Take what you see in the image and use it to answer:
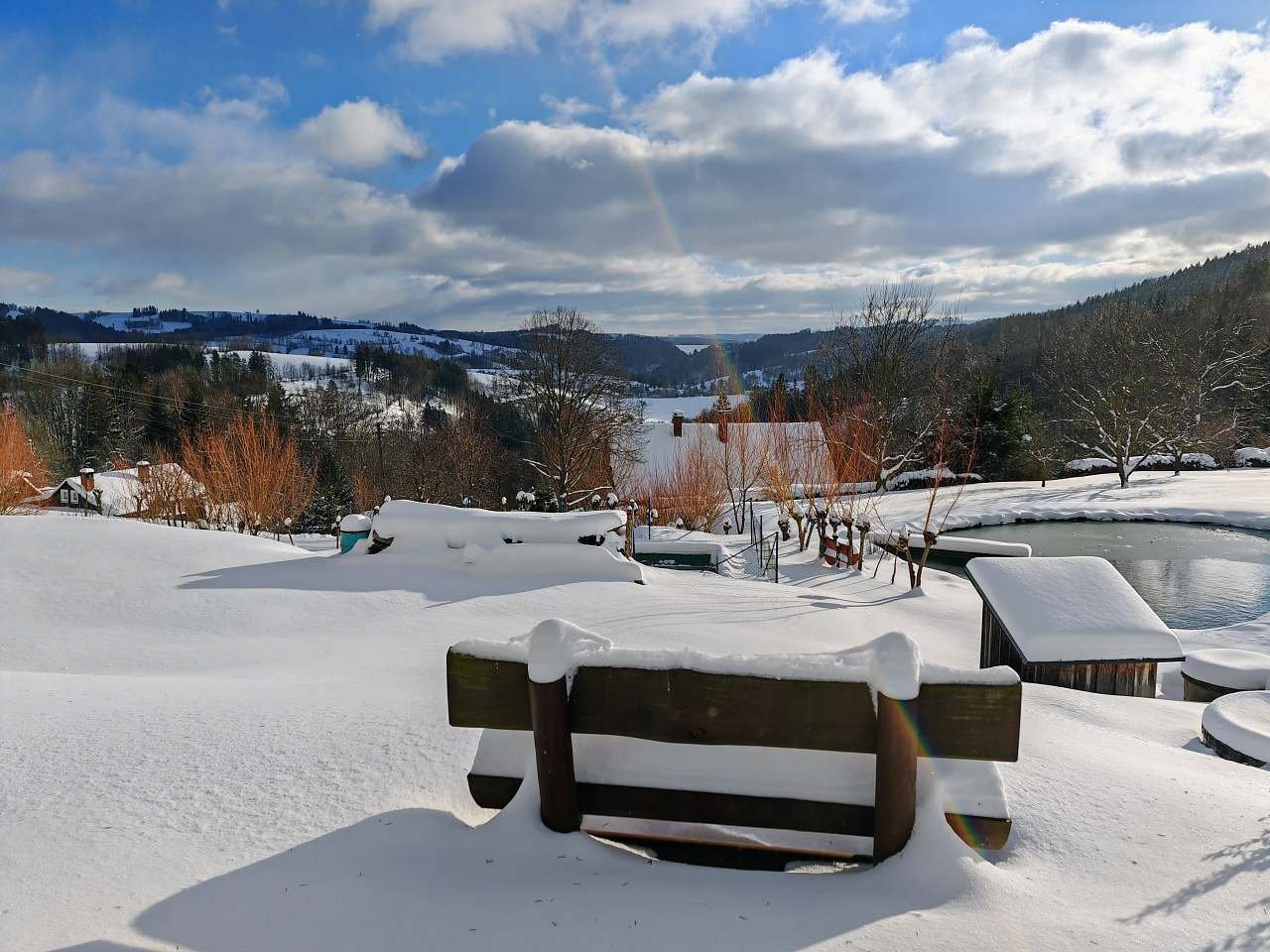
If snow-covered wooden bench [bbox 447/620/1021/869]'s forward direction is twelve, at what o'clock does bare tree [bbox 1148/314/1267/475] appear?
The bare tree is roughly at 1 o'clock from the snow-covered wooden bench.

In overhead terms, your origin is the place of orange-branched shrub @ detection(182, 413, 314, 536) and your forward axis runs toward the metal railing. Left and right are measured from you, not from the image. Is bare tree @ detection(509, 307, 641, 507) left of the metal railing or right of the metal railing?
left

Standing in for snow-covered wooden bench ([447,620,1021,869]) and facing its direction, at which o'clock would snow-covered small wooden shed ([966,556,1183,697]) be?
The snow-covered small wooden shed is roughly at 1 o'clock from the snow-covered wooden bench.

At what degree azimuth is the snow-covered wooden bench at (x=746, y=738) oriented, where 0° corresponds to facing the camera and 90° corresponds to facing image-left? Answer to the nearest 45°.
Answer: approximately 180°

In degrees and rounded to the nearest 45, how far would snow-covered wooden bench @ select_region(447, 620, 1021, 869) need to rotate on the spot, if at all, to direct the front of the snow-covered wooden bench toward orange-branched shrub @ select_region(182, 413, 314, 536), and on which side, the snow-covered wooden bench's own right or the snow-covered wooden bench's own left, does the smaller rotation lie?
approximately 45° to the snow-covered wooden bench's own left

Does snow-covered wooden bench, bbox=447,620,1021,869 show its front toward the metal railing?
yes

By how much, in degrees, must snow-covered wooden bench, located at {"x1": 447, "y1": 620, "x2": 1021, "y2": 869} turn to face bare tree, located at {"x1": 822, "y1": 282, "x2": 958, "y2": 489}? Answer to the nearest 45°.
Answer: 0° — it already faces it

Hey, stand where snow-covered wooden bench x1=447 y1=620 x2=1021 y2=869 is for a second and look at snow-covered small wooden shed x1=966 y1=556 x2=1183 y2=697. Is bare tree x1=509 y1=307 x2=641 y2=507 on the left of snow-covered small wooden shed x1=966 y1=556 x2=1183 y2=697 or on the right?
left

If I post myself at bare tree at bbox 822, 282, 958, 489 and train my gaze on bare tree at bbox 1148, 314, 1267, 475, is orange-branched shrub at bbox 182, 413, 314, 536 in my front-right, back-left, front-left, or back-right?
back-right
